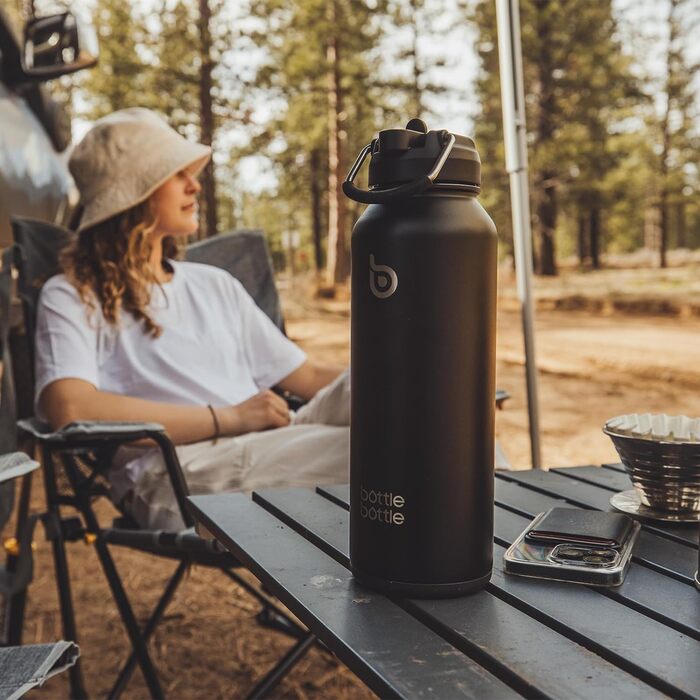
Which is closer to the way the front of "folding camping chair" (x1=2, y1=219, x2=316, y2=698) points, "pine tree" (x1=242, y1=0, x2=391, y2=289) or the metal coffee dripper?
the metal coffee dripper

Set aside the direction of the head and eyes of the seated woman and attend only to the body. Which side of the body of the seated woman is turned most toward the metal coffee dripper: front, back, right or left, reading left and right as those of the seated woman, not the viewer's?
front

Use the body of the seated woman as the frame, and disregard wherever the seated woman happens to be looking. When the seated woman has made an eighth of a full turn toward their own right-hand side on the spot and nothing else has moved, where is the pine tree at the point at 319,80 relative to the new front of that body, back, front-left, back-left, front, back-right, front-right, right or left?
back

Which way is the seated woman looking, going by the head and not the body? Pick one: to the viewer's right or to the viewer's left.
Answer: to the viewer's right

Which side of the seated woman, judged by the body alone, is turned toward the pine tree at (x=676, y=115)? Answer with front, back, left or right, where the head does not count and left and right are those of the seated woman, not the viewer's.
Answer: left

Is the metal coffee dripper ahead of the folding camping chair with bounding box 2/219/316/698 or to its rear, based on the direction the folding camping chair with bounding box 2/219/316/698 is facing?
ahead

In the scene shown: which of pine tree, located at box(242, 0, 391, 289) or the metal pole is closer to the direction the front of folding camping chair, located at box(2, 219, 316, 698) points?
the metal pole

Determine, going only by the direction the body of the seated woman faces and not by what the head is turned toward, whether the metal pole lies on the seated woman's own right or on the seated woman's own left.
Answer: on the seated woman's own left

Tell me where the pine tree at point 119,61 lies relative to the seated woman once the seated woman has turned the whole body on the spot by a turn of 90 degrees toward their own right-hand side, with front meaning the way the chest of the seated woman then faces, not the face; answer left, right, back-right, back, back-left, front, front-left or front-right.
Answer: back-right

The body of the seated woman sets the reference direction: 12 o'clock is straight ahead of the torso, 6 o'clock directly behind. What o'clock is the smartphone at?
The smartphone is roughly at 1 o'clock from the seated woman.

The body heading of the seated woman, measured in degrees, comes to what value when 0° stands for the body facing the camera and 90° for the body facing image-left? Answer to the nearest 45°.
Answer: approximately 315°

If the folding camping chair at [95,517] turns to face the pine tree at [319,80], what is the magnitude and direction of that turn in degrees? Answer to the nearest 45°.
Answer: approximately 135° to its left

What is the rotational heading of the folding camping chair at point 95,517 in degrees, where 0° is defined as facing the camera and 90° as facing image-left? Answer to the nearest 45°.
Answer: approximately 315°

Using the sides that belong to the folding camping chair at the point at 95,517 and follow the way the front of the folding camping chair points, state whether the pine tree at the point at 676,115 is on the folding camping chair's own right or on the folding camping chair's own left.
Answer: on the folding camping chair's own left

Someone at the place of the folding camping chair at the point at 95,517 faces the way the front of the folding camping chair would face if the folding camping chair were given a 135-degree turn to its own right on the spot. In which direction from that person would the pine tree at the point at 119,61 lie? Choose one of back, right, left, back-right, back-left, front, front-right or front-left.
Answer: right
